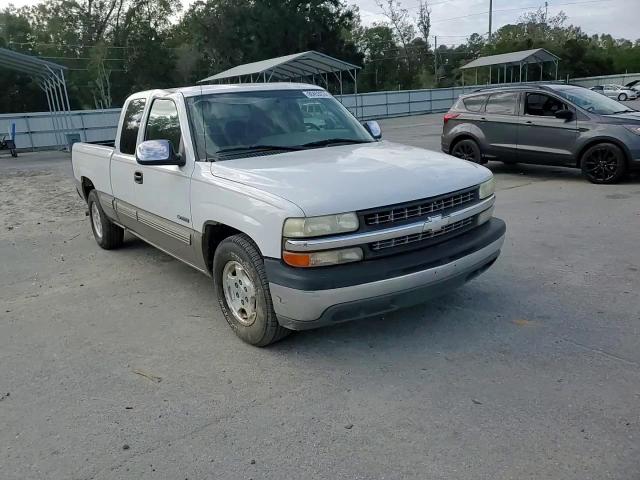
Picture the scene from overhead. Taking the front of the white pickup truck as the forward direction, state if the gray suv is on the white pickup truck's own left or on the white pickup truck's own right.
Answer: on the white pickup truck's own left

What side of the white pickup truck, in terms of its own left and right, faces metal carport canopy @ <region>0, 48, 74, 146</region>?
back

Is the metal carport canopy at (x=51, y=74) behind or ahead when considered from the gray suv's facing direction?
behind

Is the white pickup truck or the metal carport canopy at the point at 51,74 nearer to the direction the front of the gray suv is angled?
the white pickup truck

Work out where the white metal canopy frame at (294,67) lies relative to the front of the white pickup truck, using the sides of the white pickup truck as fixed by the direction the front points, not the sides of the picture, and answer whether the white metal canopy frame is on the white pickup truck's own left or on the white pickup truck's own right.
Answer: on the white pickup truck's own left

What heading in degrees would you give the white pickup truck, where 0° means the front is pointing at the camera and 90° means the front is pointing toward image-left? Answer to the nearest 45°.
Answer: approximately 315°

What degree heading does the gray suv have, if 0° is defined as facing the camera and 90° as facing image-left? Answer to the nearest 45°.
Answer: approximately 315°
